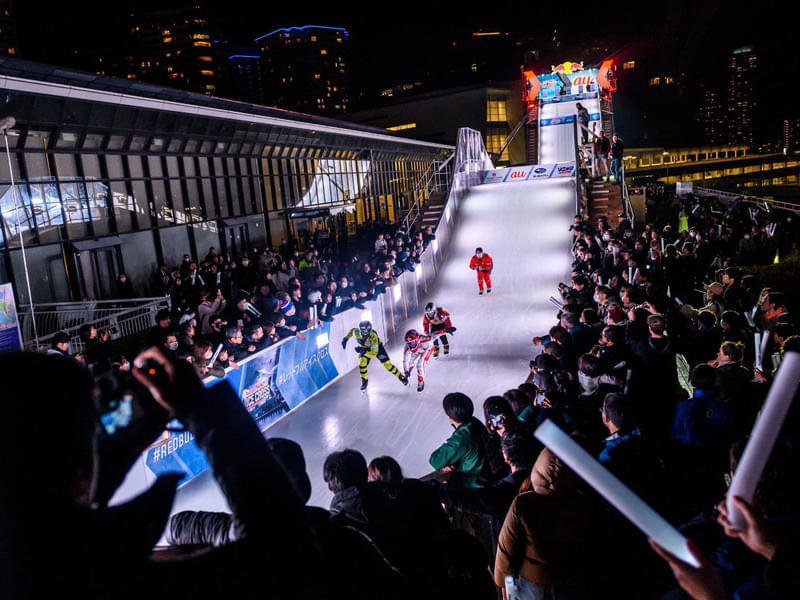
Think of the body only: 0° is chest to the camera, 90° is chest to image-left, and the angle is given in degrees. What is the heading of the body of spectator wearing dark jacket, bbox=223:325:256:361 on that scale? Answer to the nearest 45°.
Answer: approximately 315°

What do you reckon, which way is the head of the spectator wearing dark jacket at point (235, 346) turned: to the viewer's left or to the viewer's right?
to the viewer's right

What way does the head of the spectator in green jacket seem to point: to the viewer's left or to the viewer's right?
to the viewer's left

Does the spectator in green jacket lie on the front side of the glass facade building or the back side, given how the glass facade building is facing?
on the front side

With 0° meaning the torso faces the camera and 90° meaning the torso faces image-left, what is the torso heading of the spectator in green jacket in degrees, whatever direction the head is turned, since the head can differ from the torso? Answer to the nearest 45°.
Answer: approximately 135°

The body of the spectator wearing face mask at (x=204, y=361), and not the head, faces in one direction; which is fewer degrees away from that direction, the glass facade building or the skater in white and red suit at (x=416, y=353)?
the skater in white and red suit

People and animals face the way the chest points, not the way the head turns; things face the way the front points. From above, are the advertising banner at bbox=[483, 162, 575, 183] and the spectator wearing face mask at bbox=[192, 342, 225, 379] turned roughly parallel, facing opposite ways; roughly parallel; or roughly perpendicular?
roughly perpendicular

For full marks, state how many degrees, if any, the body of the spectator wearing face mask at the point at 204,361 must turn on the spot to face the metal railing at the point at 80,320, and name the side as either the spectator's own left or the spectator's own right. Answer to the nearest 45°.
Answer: approximately 135° to the spectator's own left

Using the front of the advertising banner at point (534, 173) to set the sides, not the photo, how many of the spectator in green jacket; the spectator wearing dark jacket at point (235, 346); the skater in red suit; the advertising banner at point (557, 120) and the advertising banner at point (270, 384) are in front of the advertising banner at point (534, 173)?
4

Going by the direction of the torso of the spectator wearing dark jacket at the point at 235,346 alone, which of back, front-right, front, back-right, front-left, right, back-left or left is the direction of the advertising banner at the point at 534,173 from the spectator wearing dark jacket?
left

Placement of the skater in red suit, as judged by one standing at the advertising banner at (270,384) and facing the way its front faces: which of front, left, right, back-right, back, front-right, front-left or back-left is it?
left

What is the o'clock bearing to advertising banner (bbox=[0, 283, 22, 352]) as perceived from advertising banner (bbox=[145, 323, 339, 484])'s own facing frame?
advertising banner (bbox=[0, 283, 22, 352]) is roughly at 5 o'clock from advertising banner (bbox=[145, 323, 339, 484]).

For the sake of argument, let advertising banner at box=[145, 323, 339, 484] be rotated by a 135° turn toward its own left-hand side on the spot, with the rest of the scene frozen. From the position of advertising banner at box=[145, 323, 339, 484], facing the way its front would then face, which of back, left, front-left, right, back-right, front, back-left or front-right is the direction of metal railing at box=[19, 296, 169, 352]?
front-left

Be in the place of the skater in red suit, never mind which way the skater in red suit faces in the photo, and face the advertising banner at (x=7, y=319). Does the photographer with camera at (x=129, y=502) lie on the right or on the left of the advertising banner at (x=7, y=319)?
left
